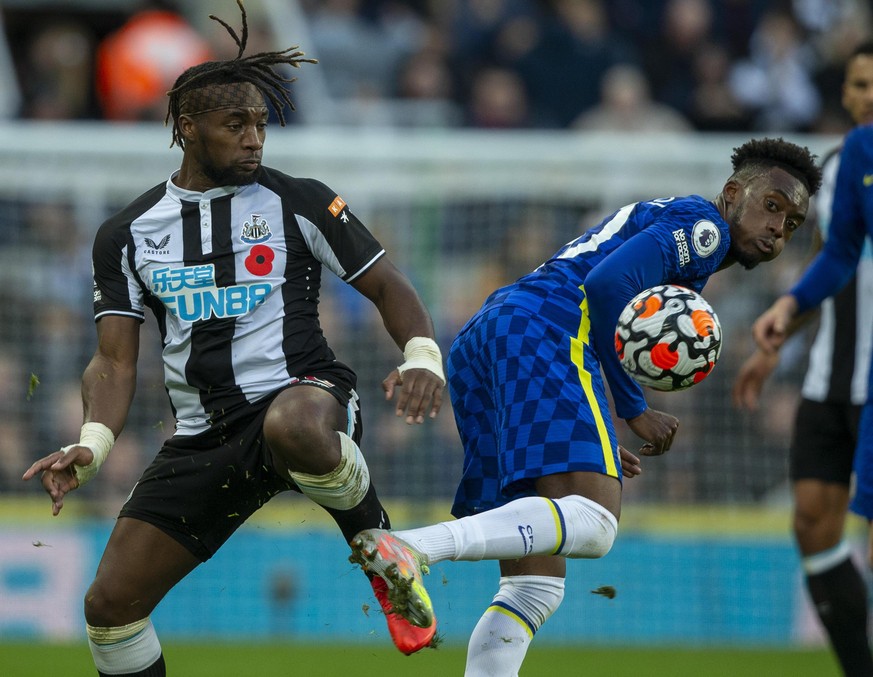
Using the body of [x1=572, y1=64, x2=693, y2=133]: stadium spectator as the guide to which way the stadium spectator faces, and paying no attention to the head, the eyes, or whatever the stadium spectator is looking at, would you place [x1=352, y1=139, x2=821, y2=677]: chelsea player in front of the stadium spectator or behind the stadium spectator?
in front

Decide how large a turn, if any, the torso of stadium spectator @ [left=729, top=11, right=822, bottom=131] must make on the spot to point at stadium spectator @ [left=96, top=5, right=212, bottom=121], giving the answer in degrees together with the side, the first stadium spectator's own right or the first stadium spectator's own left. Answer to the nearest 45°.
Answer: approximately 45° to the first stadium spectator's own right

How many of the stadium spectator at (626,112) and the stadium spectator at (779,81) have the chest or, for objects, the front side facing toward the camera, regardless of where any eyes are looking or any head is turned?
2

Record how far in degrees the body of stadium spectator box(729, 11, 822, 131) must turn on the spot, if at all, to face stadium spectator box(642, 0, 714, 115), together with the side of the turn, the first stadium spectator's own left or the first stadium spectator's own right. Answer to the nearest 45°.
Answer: approximately 90° to the first stadium spectator's own right

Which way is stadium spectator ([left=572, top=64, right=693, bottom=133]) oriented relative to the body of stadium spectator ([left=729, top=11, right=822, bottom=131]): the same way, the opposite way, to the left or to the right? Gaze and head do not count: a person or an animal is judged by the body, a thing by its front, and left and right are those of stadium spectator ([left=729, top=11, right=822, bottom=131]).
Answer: the same way

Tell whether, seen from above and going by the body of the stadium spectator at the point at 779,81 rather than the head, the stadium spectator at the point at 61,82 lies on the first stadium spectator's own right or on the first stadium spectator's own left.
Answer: on the first stadium spectator's own right

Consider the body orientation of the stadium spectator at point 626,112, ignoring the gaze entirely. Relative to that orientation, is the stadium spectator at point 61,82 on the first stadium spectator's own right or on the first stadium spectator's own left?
on the first stadium spectator's own right

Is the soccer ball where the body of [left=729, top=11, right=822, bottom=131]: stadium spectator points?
yes

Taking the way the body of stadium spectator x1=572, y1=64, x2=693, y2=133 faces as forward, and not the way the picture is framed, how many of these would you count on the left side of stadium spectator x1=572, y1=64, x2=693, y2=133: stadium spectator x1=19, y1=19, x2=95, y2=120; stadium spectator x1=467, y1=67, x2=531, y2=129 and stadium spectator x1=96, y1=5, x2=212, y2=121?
0

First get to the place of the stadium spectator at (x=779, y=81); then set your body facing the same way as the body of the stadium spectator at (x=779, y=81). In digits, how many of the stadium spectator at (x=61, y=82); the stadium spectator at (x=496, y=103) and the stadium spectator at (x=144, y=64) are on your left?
0

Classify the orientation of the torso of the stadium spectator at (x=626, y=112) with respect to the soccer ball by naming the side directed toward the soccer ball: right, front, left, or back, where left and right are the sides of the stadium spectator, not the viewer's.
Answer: front

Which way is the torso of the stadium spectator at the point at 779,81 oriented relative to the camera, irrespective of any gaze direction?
toward the camera

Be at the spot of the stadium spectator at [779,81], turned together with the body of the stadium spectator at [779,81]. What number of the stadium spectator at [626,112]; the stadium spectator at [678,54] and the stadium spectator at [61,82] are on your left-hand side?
0

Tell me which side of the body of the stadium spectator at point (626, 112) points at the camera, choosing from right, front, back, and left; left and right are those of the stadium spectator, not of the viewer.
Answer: front

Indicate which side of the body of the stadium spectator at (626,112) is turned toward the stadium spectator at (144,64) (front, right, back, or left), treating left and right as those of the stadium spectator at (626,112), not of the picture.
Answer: right

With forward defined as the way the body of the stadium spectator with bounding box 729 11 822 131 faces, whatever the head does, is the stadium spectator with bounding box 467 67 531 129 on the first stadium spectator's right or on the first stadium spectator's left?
on the first stadium spectator's right
